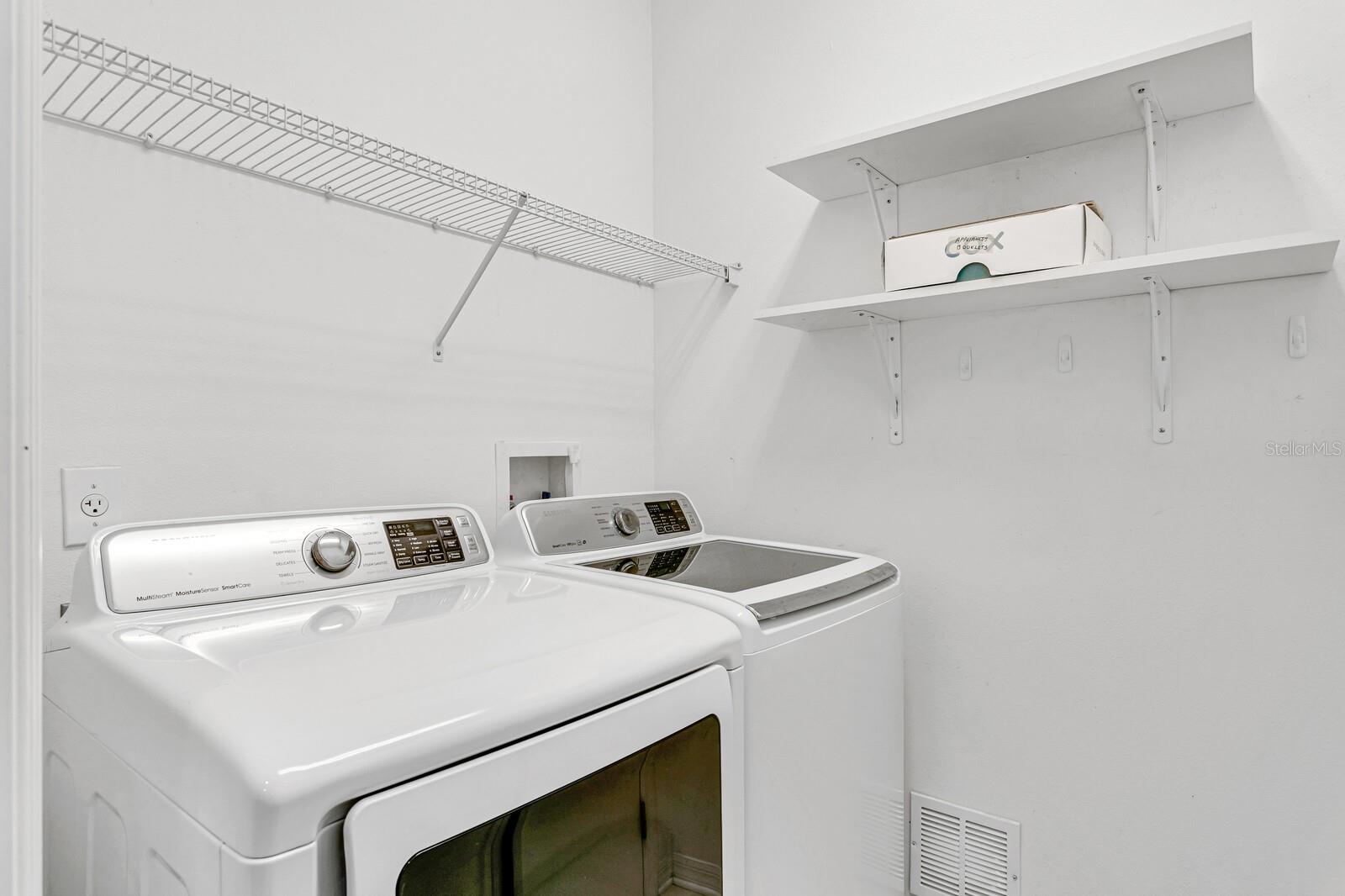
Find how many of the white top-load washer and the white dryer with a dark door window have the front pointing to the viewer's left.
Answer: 0

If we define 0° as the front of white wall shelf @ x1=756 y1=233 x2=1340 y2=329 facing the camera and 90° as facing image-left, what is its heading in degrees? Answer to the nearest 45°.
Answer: approximately 45°

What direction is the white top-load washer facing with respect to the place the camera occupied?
facing the viewer and to the right of the viewer

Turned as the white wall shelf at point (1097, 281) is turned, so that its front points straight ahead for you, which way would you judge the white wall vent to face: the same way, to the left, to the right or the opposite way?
the same way

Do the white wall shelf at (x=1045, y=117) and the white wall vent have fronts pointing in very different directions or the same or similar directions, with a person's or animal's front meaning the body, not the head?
same or similar directions

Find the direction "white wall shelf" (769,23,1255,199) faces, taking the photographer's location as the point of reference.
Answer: facing the viewer and to the left of the viewer

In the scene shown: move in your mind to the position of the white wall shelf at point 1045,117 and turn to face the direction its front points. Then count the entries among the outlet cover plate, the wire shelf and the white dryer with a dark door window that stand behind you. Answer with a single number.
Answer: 0

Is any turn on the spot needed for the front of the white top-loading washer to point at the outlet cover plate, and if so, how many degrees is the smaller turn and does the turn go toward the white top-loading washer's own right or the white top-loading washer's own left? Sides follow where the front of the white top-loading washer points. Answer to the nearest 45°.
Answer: approximately 135° to the white top-loading washer's own right

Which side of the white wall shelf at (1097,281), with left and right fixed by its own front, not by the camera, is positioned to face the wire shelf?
front

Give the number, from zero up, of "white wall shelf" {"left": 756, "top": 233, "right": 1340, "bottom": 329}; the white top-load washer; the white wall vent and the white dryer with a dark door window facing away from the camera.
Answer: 0
